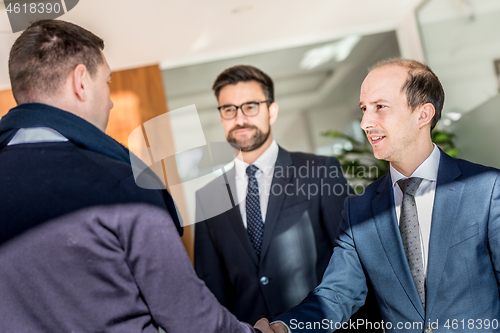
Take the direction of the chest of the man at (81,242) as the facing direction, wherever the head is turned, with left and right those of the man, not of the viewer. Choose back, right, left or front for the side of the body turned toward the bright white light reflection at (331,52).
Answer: front

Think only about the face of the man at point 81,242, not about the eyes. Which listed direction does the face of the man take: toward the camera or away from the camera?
away from the camera

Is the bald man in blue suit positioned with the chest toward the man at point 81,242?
yes

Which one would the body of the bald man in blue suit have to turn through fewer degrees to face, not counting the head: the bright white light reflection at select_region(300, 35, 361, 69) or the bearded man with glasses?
the bearded man with glasses

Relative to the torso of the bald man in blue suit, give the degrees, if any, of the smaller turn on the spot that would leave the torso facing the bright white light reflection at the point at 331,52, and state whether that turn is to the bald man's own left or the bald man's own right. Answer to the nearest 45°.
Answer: approximately 135° to the bald man's own right

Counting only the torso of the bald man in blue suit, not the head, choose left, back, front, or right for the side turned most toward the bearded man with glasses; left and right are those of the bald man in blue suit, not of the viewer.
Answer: right

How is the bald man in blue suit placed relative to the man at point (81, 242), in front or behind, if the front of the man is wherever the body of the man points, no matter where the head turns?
in front

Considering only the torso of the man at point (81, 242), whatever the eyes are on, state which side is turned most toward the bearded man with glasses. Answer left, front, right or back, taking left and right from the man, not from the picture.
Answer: front

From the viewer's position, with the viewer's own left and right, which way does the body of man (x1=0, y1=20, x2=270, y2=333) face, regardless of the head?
facing away from the viewer and to the right of the viewer
